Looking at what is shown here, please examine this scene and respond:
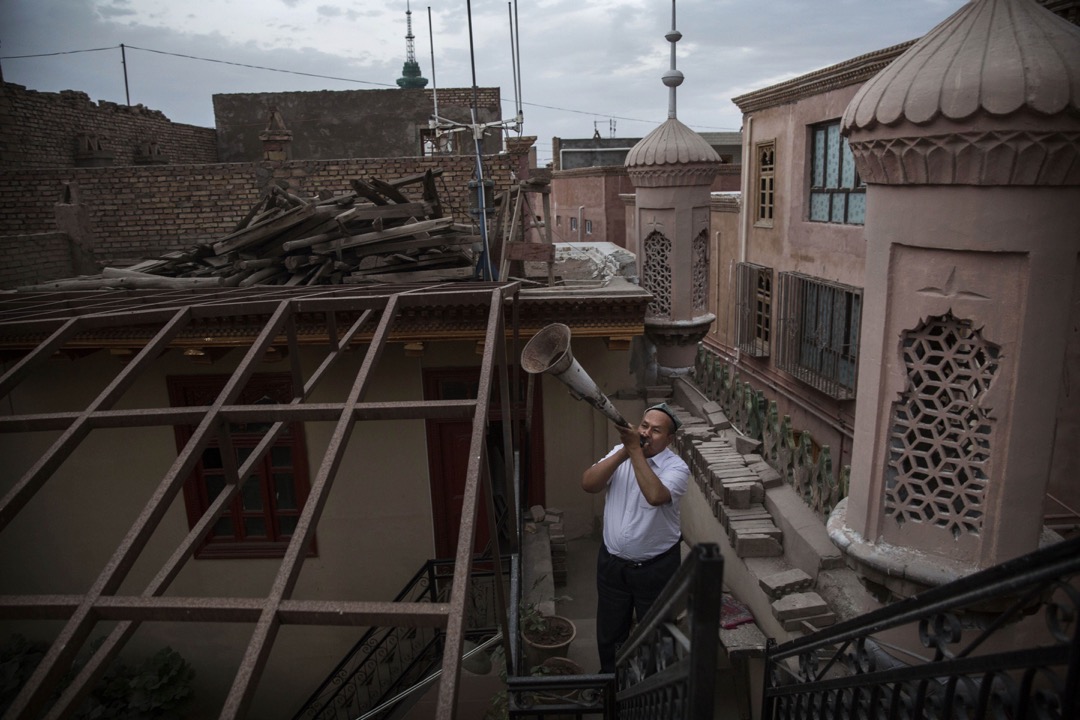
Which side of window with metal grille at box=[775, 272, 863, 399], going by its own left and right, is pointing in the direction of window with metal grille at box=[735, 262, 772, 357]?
right

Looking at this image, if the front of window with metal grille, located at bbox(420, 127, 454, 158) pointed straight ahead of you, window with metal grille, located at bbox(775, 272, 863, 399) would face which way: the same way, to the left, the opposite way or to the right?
to the right

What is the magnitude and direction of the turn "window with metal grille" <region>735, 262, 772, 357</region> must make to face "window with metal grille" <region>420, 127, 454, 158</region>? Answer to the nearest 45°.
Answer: approximately 45° to its right

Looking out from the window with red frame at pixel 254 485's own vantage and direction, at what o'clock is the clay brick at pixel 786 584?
The clay brick is roughly at 11 o'clock from the window with red frame.

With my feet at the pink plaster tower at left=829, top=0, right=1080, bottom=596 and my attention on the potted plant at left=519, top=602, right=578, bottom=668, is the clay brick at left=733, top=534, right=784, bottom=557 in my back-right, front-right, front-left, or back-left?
front-right

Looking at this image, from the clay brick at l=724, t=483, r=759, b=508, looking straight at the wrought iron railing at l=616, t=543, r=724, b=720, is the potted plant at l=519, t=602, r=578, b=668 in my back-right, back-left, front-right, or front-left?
front-right

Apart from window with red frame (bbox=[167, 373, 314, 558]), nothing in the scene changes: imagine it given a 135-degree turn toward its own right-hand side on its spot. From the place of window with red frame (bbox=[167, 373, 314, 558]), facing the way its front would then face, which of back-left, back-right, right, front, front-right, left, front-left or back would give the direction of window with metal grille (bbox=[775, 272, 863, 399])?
back-right

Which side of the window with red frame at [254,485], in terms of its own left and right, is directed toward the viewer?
front

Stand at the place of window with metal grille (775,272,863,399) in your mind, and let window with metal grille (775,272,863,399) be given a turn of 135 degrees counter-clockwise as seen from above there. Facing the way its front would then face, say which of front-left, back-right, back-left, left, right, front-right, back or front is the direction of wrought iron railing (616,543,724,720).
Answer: right

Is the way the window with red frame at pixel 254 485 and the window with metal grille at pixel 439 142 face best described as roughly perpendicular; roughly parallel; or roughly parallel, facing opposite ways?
roughly parallel

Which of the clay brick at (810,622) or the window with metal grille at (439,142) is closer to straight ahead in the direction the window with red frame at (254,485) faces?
the clay brick

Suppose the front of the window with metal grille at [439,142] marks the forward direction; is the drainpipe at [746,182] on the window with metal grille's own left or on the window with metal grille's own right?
on the window with metal grille's own left

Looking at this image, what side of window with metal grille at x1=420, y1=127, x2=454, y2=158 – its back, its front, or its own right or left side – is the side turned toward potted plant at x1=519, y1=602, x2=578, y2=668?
front

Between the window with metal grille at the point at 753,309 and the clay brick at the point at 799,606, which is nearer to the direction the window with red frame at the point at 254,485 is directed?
the clay brick

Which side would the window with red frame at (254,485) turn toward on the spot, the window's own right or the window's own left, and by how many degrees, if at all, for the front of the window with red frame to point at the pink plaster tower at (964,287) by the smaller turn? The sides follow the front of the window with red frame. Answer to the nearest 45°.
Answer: approximately 45° to the window's own left

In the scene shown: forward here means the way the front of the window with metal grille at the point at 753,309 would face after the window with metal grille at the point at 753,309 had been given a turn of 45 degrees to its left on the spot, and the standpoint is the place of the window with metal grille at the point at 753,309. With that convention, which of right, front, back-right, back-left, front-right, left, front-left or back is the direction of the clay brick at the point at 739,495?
front

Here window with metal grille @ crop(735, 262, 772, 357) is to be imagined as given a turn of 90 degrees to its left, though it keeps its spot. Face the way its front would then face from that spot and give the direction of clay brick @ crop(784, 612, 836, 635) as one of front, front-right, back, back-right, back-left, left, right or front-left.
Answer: front-right

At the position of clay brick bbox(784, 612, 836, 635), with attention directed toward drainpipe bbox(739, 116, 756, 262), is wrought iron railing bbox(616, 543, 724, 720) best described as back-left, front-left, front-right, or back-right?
back-left

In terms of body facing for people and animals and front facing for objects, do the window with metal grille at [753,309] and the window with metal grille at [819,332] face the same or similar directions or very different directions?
same or similar directions

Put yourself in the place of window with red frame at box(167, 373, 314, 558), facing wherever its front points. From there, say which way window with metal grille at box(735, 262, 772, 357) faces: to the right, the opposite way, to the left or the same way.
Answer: to the right

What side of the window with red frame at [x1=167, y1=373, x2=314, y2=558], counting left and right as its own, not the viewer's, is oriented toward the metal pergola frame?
front

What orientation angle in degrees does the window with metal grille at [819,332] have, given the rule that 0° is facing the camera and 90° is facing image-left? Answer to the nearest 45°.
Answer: approximately 45°

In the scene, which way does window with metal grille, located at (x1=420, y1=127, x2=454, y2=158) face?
toward the camera
